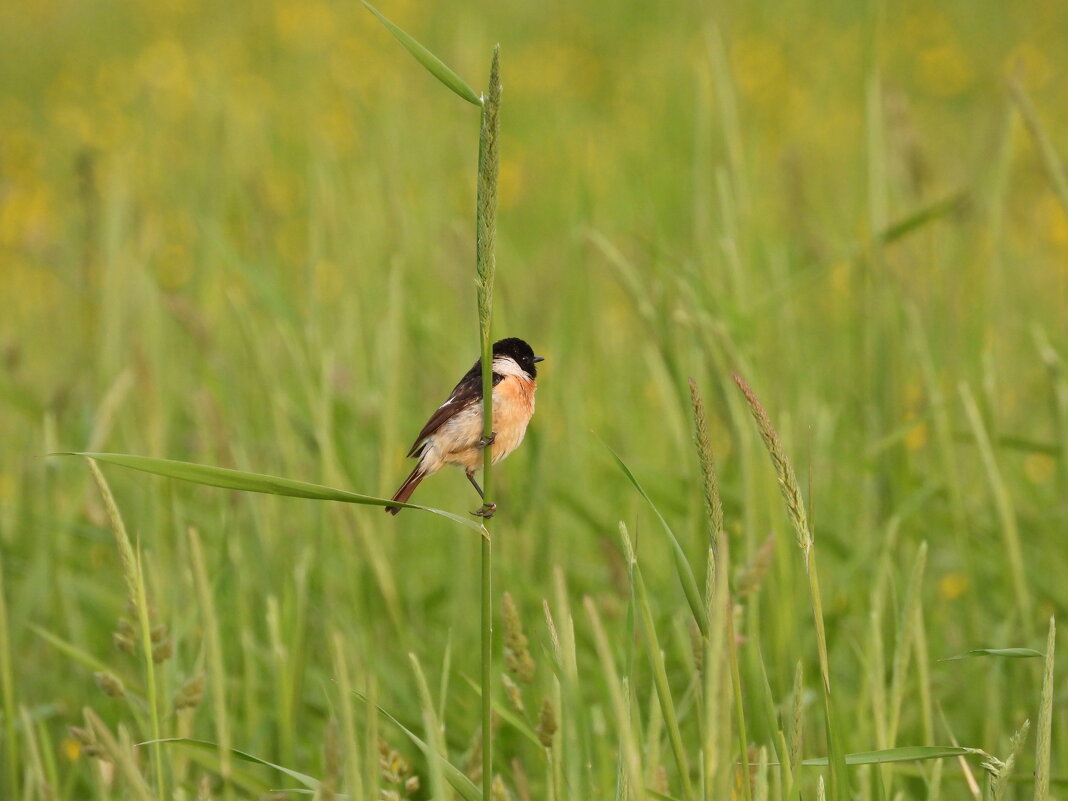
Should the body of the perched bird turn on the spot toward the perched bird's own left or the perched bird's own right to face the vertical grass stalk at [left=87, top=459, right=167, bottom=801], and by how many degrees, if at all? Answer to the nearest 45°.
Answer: approximately 135° to the perched bird's own right

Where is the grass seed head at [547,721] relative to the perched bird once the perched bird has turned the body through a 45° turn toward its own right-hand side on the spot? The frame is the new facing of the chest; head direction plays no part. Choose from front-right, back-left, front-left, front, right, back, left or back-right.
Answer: front-right

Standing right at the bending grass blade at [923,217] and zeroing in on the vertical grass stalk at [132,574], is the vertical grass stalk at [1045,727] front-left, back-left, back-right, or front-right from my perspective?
front-left

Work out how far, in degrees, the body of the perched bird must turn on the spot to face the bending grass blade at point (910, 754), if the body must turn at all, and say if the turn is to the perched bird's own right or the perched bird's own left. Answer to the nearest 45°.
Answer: approximately 45° to the perched bird's own right

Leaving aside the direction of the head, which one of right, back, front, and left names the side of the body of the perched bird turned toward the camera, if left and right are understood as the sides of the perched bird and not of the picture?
right

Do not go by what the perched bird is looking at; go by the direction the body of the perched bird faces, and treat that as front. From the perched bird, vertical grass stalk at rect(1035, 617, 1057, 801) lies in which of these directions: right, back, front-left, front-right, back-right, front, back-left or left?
front-right

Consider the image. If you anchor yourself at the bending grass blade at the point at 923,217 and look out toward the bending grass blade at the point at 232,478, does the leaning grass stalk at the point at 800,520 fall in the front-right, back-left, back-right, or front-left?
front-left

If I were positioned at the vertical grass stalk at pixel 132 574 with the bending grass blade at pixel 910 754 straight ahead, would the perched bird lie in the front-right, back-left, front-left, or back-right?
front-left
